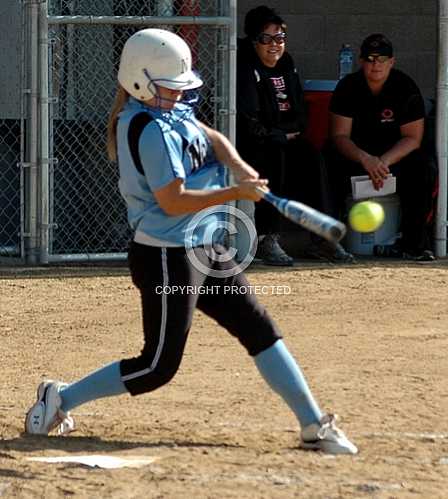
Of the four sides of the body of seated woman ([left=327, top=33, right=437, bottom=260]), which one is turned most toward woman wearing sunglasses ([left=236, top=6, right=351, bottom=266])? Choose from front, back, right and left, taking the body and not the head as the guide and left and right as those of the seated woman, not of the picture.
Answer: right

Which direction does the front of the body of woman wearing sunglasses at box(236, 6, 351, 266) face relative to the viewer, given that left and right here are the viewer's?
facing the viewer and to the right of the viewer

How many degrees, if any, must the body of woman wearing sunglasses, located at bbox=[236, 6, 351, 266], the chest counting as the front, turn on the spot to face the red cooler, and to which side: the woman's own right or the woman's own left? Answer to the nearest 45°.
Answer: approximately 135° to the woman's own left

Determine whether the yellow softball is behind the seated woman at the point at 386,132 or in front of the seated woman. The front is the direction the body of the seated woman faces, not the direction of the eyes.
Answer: in front

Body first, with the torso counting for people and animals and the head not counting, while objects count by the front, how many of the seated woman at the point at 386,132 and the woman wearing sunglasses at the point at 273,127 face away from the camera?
0

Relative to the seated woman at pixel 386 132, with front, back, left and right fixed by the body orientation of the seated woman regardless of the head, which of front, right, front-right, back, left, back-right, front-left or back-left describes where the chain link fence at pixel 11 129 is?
right

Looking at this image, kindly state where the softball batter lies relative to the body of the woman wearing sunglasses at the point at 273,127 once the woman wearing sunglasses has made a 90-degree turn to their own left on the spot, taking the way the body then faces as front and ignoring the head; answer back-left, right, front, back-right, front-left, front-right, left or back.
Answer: back-right

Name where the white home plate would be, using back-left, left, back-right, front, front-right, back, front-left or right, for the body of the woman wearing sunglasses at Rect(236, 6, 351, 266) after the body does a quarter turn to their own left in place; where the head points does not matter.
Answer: back-right

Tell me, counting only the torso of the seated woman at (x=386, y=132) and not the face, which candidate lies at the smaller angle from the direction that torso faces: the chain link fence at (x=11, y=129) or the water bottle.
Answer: the chain link fence

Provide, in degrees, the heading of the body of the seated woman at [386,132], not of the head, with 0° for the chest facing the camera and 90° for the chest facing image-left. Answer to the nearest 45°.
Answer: approximately 0°

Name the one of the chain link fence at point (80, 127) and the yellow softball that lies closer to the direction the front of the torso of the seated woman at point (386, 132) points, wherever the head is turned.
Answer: the yellow softball

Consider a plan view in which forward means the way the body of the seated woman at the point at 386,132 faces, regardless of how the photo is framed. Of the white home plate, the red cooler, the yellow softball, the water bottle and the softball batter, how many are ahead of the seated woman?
3

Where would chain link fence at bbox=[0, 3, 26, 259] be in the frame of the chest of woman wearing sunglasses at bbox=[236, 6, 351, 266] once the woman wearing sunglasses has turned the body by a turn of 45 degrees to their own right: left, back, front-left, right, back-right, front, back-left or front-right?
right

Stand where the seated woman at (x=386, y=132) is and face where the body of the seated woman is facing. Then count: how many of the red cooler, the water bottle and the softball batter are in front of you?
1

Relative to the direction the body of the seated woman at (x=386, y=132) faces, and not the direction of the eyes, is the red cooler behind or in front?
behind
